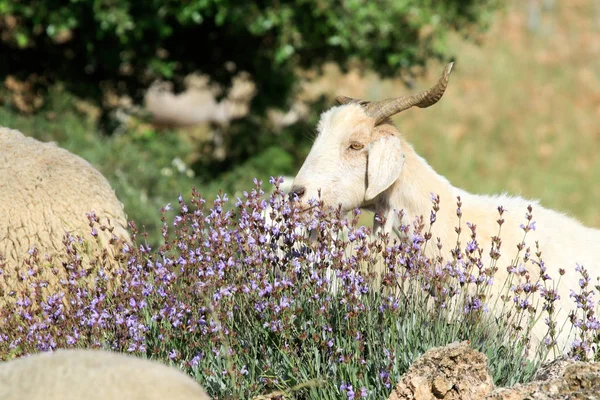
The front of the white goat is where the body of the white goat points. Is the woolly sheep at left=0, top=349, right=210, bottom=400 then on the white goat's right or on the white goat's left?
on the white goat's left

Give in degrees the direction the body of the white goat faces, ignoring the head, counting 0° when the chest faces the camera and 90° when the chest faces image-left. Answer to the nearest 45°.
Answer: approximately 90°

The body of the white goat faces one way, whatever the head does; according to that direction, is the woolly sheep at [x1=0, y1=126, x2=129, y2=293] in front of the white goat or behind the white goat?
in front
